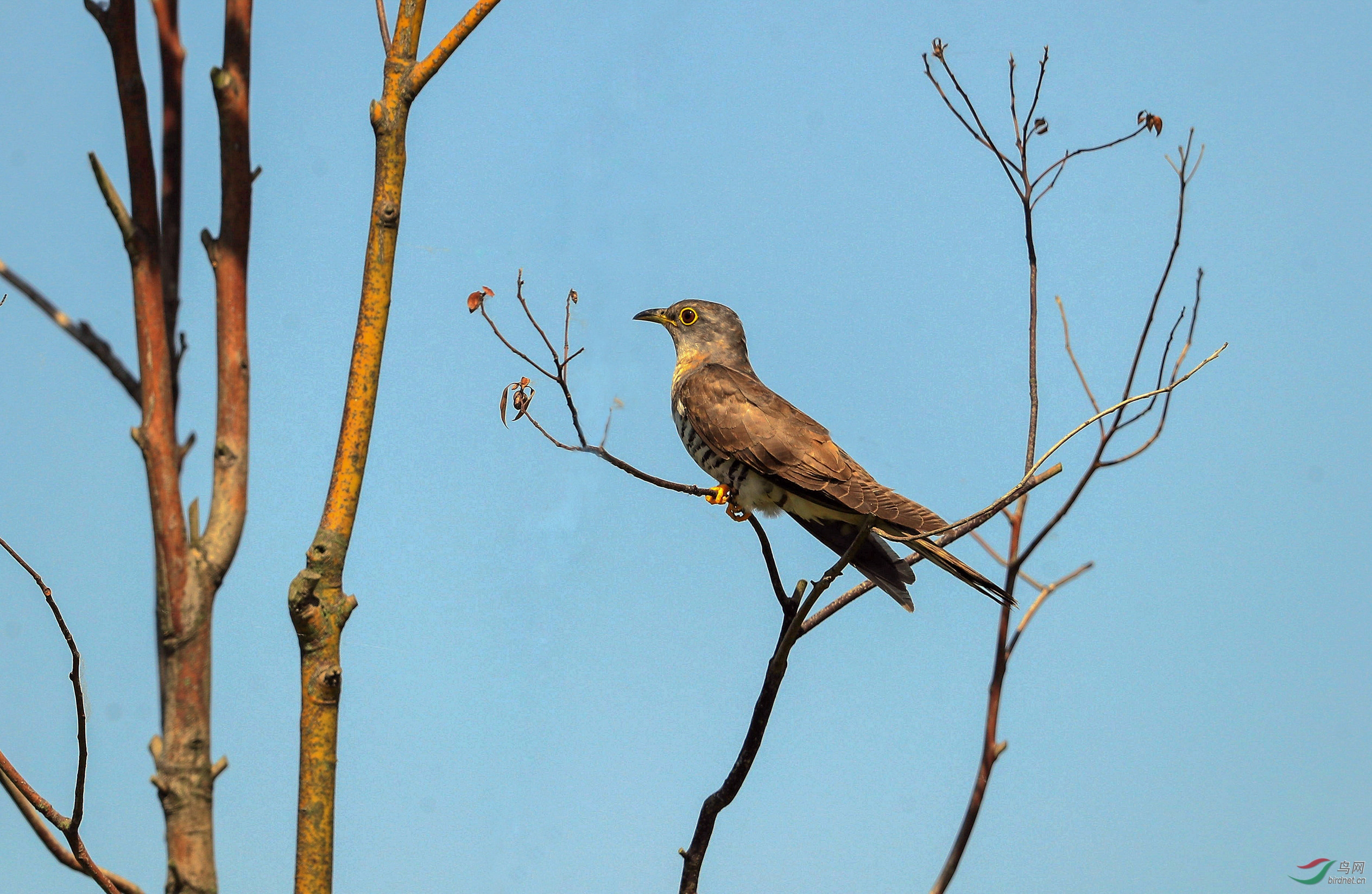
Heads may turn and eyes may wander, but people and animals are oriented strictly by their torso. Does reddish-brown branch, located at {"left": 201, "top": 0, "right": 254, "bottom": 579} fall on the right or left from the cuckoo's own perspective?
on its left

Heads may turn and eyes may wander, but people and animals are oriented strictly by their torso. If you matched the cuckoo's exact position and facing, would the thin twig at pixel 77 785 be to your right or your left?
on your left

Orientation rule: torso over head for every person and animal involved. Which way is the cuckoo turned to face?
to the viewer's left

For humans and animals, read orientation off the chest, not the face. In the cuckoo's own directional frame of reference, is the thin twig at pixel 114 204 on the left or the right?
on its left
